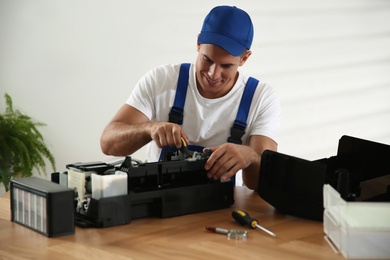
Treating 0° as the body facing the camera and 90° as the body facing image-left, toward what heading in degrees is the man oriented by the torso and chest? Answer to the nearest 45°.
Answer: approximately 0°

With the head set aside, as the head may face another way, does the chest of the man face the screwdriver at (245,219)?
yes

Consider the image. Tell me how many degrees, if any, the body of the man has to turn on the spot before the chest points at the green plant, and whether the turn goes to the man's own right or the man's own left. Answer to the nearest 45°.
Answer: approximately 135° to the man's own right

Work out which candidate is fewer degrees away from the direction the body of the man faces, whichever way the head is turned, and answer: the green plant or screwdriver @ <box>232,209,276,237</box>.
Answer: the screwdriver

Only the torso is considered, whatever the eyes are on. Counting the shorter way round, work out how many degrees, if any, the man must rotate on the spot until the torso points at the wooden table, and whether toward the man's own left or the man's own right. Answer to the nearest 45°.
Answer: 0° — they already face it

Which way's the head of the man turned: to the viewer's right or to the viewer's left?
to the viewer's left
